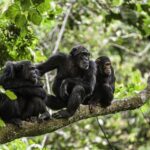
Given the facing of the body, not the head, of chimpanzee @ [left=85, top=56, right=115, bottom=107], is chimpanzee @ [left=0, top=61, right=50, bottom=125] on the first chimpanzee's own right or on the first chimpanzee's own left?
on the first chimpanzee's own right

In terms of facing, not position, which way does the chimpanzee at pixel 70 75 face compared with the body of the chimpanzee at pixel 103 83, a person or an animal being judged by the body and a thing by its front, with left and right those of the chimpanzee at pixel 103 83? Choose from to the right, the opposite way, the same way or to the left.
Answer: the same way

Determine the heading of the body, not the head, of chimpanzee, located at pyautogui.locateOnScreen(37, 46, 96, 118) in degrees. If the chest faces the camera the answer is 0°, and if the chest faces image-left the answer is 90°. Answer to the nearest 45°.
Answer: approximately 315°

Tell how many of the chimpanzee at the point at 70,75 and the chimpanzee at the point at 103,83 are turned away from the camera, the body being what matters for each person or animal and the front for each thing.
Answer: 0

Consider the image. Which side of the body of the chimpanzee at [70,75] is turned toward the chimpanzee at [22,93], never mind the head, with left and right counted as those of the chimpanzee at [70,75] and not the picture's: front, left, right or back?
right
